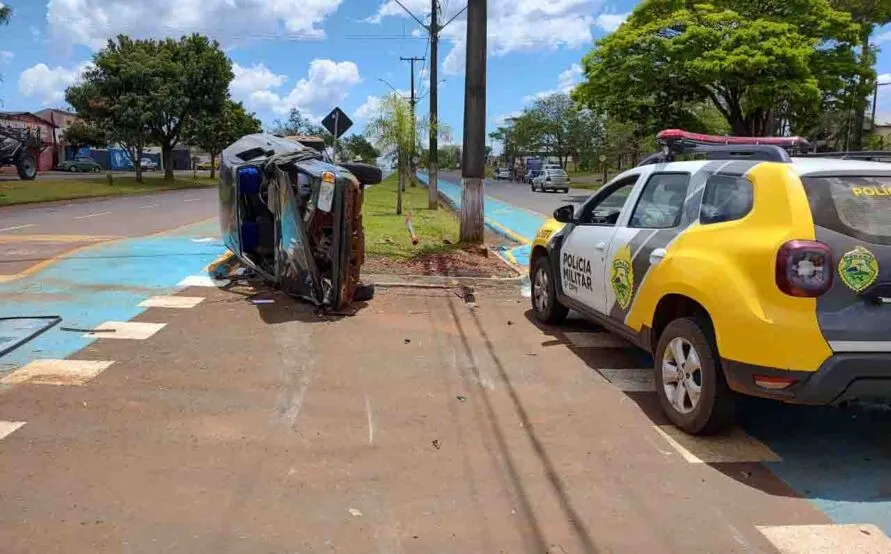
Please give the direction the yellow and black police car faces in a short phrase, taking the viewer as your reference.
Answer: facing away from the viewer and to the left of the viewer

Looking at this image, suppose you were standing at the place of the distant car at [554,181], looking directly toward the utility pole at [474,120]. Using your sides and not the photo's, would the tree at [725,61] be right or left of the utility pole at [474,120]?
left

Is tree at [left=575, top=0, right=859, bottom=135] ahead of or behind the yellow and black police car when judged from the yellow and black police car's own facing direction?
ahead

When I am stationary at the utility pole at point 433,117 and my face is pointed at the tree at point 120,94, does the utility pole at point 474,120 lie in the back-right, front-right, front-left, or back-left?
back-left

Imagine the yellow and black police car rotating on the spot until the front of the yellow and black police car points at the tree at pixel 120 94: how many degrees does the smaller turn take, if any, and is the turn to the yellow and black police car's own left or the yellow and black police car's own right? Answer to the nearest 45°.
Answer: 0° — it already faces it

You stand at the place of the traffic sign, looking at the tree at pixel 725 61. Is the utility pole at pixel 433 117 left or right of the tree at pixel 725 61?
left

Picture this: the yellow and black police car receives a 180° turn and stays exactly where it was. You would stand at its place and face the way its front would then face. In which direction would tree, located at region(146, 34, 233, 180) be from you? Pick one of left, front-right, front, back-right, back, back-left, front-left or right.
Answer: back

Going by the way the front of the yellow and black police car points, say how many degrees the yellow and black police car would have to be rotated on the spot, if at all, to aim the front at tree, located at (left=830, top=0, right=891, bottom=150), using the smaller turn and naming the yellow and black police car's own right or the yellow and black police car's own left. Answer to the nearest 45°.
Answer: approximately 45° to the yellow and black police car's own right

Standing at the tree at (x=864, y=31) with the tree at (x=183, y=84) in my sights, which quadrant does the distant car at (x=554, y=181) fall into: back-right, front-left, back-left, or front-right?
front-right

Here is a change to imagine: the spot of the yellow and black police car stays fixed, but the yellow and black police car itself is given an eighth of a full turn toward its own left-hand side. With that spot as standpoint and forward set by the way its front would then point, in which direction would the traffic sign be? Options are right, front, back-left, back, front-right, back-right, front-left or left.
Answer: front-right

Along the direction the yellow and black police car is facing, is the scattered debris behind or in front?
in front
